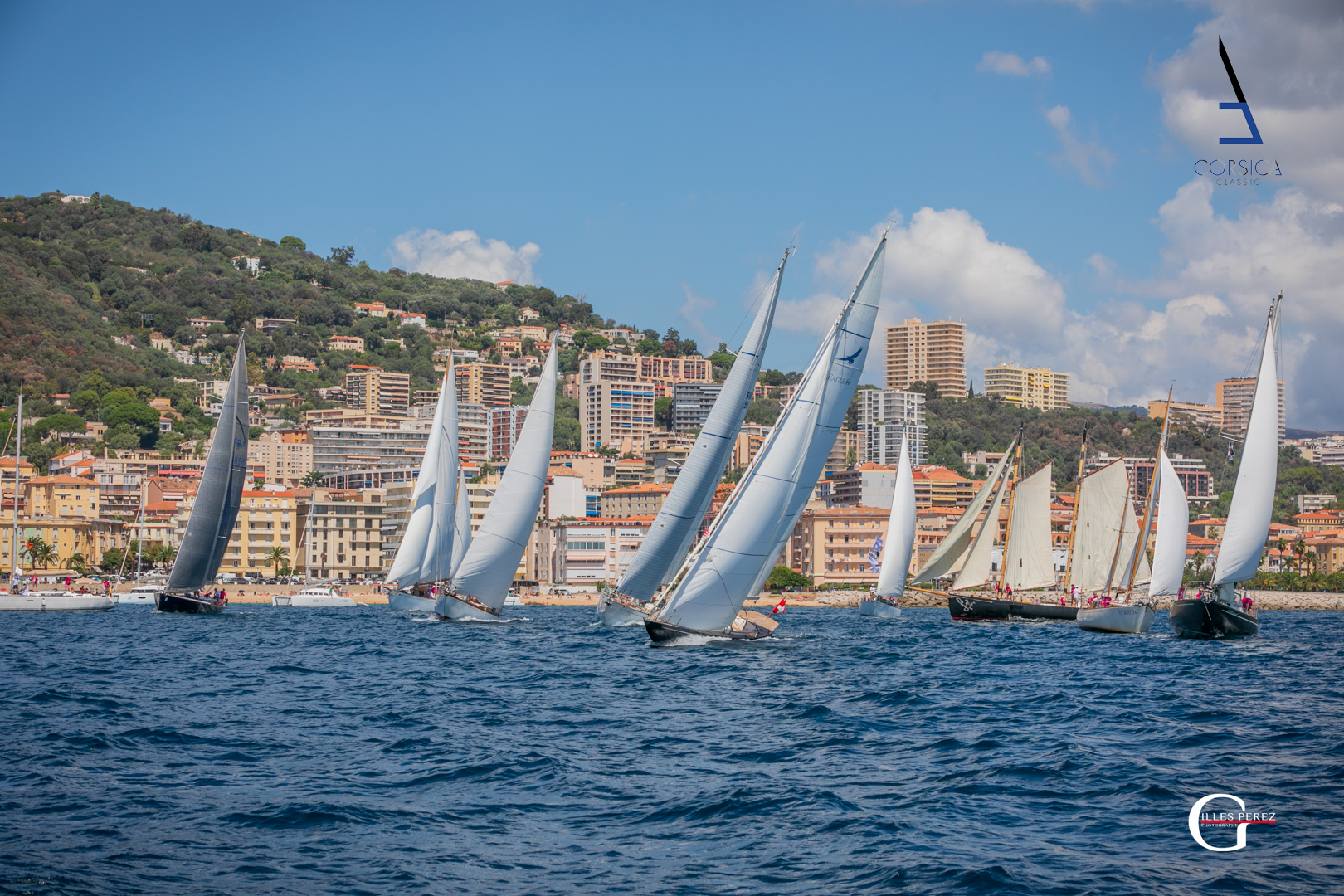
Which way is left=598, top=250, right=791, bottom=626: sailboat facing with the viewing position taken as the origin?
facing the viewer and to the left of the viewer

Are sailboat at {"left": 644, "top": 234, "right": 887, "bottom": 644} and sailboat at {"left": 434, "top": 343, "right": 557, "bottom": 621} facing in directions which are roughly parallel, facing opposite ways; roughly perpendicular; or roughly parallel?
roughly parallel

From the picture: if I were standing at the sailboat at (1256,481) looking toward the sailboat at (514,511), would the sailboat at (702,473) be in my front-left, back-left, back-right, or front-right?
front-left

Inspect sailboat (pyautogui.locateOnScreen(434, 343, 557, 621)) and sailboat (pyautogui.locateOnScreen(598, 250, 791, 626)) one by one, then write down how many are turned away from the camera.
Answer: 0

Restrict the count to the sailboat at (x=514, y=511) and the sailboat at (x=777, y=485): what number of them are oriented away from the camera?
0

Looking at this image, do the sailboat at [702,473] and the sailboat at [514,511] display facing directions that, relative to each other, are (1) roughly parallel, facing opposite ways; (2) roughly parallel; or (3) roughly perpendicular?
roughly parallel

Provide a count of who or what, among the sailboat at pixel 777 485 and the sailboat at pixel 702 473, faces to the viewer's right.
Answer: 0

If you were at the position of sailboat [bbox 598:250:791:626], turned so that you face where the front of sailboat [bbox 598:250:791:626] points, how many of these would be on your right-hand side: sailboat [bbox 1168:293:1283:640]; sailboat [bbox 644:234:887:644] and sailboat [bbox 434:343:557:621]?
1

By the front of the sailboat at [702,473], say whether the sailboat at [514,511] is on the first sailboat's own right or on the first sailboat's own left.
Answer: on the first sailboat's own right

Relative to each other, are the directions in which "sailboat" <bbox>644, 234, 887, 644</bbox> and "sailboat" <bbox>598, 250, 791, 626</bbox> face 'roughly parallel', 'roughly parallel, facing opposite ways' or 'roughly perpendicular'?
roughly parallel
